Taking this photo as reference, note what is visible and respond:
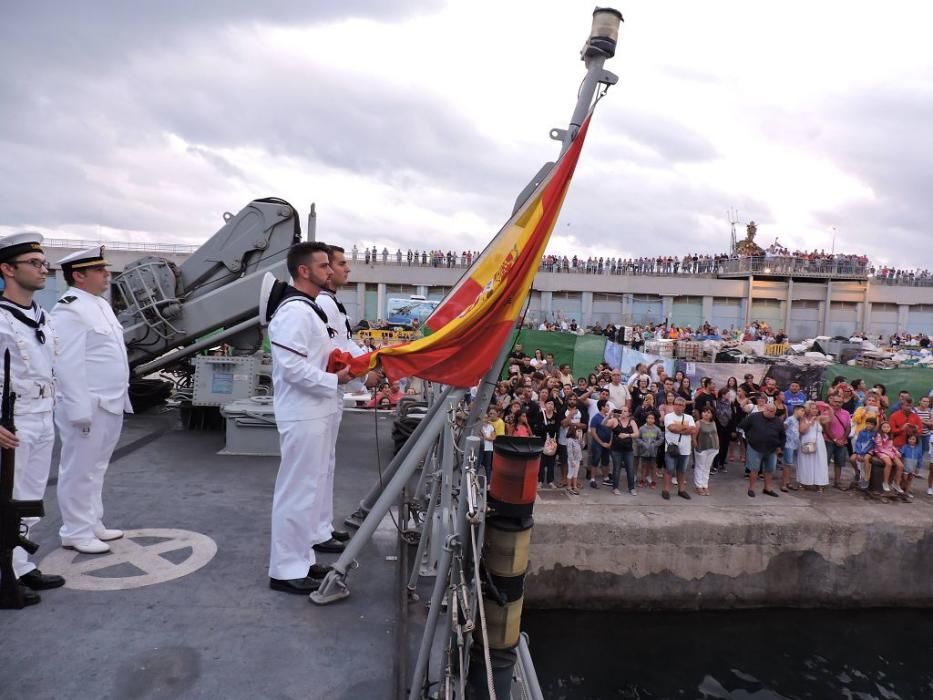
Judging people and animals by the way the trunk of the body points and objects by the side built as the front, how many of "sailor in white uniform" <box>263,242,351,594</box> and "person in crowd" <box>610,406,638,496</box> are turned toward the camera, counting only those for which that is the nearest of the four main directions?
1

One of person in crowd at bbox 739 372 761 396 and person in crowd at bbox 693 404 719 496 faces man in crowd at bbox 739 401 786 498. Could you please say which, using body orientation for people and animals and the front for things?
person in crowd at bbox 739 372 761 396

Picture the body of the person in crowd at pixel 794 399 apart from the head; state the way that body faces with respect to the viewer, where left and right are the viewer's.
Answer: facing the viewer

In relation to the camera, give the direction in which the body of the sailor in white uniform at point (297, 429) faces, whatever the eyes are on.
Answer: to the viewer's right

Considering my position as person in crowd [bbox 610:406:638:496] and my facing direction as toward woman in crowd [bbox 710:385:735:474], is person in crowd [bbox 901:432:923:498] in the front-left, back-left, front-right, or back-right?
front-right

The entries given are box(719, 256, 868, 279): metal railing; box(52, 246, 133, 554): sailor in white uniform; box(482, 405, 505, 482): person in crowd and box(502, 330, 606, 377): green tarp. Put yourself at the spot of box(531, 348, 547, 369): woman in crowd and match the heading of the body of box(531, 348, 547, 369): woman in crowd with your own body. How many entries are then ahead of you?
2

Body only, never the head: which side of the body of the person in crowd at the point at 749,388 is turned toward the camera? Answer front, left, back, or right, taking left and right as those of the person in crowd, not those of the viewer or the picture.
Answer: front

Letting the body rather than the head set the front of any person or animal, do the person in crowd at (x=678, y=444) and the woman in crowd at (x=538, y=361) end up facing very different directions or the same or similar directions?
same or similar directions

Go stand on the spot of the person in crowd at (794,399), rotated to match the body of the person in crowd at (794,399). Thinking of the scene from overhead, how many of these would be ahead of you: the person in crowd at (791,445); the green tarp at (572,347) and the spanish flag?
2

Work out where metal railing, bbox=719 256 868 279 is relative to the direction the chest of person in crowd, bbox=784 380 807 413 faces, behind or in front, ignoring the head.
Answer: behind

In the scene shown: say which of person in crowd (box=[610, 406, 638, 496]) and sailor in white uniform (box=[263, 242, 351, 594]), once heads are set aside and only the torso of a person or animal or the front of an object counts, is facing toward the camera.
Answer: the person in crowd

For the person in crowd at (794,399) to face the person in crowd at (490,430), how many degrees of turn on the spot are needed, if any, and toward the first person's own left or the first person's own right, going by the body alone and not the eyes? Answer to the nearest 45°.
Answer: approximately 45° to the first person's own right

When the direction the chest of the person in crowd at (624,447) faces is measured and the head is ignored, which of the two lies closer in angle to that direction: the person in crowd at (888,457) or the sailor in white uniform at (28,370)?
the sailor in white uniform

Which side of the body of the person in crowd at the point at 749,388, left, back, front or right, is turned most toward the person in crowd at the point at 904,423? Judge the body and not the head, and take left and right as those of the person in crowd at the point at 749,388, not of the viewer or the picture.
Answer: left
